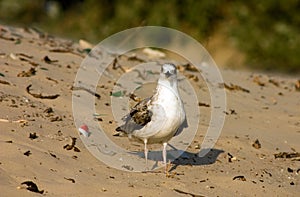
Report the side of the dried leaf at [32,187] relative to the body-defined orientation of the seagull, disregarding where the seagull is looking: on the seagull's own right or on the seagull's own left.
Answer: on the seagull's own right

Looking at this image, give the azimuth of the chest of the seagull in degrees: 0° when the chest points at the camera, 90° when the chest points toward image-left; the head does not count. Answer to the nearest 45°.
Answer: approximately 315°

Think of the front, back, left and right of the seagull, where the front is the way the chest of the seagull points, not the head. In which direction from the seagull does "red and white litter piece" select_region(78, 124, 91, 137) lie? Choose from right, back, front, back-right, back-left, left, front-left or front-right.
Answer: back
